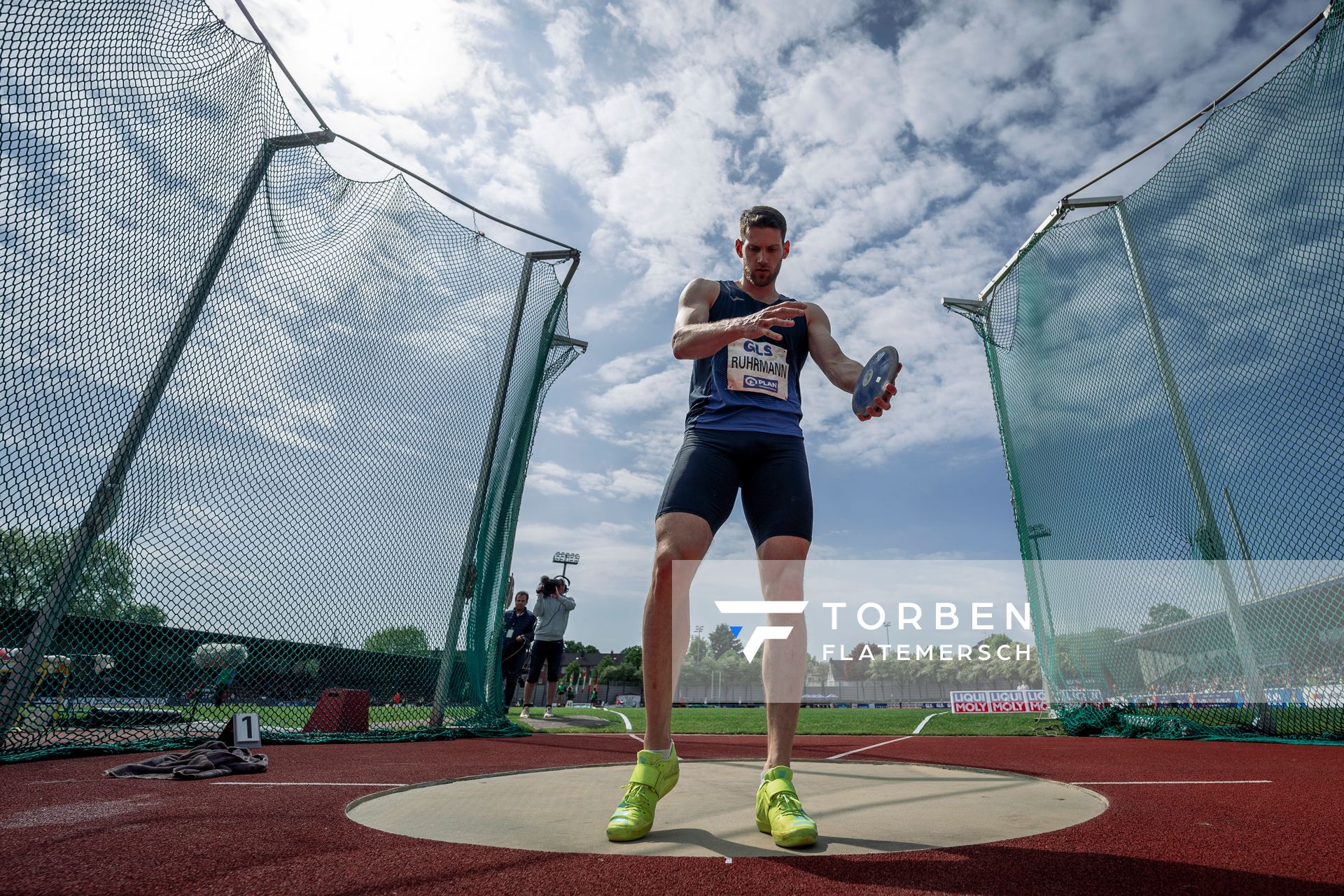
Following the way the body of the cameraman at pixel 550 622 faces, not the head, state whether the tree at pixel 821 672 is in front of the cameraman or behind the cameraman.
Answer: behind

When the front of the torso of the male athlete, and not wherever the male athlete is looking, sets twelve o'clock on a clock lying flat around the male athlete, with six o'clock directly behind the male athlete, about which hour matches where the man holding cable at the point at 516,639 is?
The man holding cable is roughly at 5 o'clock from the male athlete.

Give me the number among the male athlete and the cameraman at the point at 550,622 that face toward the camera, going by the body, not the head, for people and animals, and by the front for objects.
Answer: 2

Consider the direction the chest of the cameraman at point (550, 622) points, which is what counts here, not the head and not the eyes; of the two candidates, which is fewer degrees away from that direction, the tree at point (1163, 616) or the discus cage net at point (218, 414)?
the discus cage net

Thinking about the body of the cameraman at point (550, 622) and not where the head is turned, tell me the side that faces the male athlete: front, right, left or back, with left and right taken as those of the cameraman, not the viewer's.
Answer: front

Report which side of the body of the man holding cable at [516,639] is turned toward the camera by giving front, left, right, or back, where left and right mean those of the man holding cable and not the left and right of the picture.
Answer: front

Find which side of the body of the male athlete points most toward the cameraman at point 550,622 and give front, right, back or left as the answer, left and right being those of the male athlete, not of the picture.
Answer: back

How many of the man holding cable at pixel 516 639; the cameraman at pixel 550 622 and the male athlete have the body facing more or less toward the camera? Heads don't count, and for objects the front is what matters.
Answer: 3

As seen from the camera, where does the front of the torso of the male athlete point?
toward the camera

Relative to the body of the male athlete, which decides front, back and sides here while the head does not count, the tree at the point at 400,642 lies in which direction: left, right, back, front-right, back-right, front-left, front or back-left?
back-right

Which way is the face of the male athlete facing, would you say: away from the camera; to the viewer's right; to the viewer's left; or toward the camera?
toward the camera

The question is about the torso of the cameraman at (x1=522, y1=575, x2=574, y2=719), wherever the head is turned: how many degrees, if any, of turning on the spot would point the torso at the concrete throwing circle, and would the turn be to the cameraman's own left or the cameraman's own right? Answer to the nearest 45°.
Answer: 0° — they already face it

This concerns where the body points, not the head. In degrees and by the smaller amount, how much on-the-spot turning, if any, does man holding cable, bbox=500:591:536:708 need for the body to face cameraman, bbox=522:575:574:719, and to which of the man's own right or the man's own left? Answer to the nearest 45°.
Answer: approximately 45° to the man's own left

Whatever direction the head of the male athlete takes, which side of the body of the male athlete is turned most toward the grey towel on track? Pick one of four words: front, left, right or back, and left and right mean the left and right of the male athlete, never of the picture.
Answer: right

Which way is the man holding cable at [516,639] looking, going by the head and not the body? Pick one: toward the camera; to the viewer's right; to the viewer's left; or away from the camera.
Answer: toward the camera
